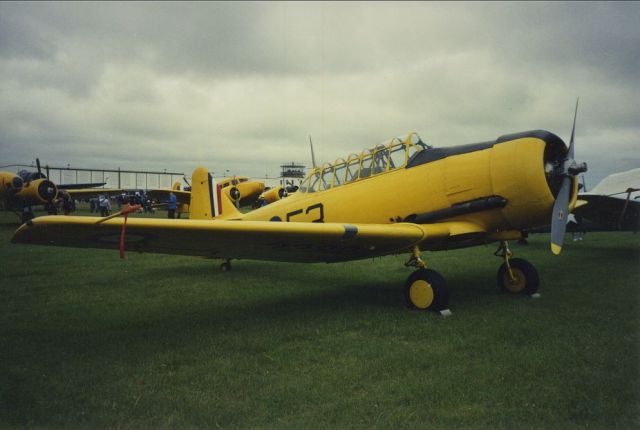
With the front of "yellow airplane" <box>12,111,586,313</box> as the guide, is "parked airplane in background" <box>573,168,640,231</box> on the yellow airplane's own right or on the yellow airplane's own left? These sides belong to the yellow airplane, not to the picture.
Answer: on the yellow airplane's own left

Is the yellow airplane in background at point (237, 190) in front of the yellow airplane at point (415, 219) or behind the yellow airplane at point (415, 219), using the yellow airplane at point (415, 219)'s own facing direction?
behind

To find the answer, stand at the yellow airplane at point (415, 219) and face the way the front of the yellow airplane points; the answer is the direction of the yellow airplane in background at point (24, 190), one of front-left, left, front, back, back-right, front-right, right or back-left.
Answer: back
